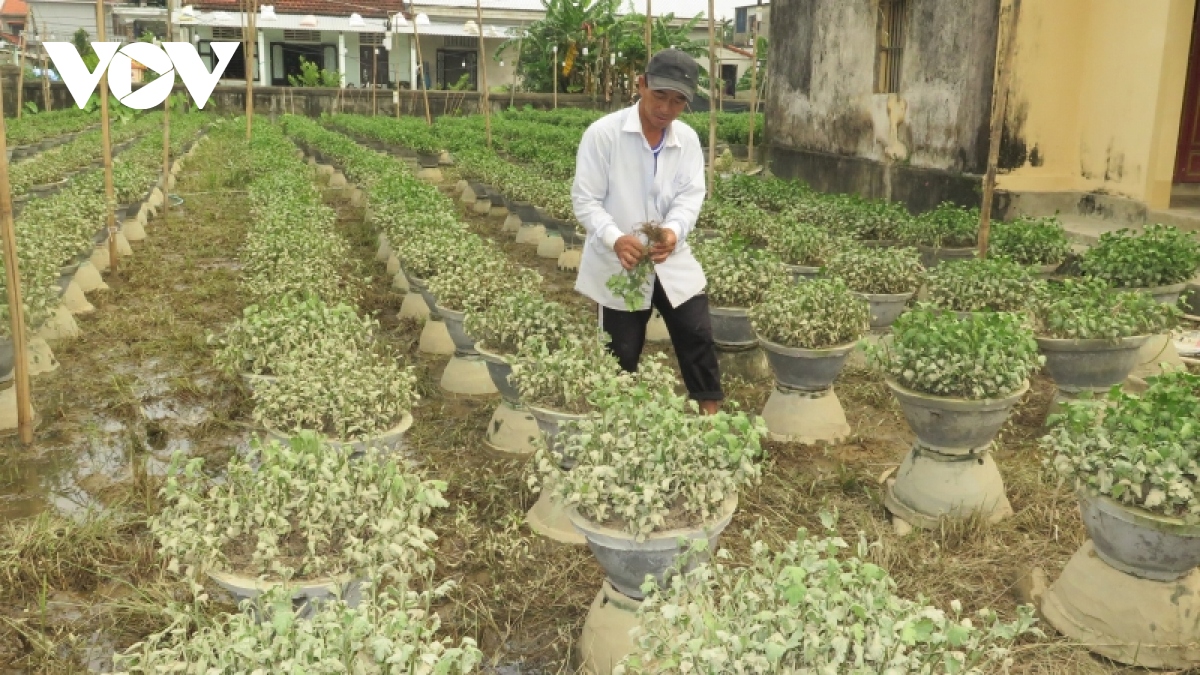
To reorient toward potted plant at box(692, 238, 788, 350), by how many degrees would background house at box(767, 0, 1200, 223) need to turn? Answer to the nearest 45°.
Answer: approximately 45° to its right

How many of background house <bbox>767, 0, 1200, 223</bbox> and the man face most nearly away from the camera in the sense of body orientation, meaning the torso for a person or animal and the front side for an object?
0

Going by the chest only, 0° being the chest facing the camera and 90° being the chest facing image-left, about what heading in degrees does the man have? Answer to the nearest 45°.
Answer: approximately 315°

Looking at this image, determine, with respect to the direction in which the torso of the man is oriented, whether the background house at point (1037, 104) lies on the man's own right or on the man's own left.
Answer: on the man's own left

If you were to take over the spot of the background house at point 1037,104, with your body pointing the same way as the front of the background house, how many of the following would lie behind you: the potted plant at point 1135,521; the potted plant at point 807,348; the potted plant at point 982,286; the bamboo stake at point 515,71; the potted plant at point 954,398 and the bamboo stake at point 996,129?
1

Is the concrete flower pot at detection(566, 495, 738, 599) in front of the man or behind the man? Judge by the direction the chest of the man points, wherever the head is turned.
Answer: in front

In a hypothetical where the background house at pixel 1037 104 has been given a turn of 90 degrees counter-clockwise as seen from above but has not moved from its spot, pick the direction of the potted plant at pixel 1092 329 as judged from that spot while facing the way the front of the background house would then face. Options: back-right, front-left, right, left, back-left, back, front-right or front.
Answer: back-right

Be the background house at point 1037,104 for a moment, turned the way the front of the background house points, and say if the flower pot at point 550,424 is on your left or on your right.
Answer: on your right

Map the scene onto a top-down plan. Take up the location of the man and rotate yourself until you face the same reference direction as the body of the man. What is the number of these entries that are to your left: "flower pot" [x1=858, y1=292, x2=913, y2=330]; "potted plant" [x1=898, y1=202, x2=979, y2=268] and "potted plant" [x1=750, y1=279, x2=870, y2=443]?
3

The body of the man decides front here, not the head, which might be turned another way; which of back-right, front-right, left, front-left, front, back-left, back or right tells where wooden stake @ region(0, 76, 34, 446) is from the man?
back-right

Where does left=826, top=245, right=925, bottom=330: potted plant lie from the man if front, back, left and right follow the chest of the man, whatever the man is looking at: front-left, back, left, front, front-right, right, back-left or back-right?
left
